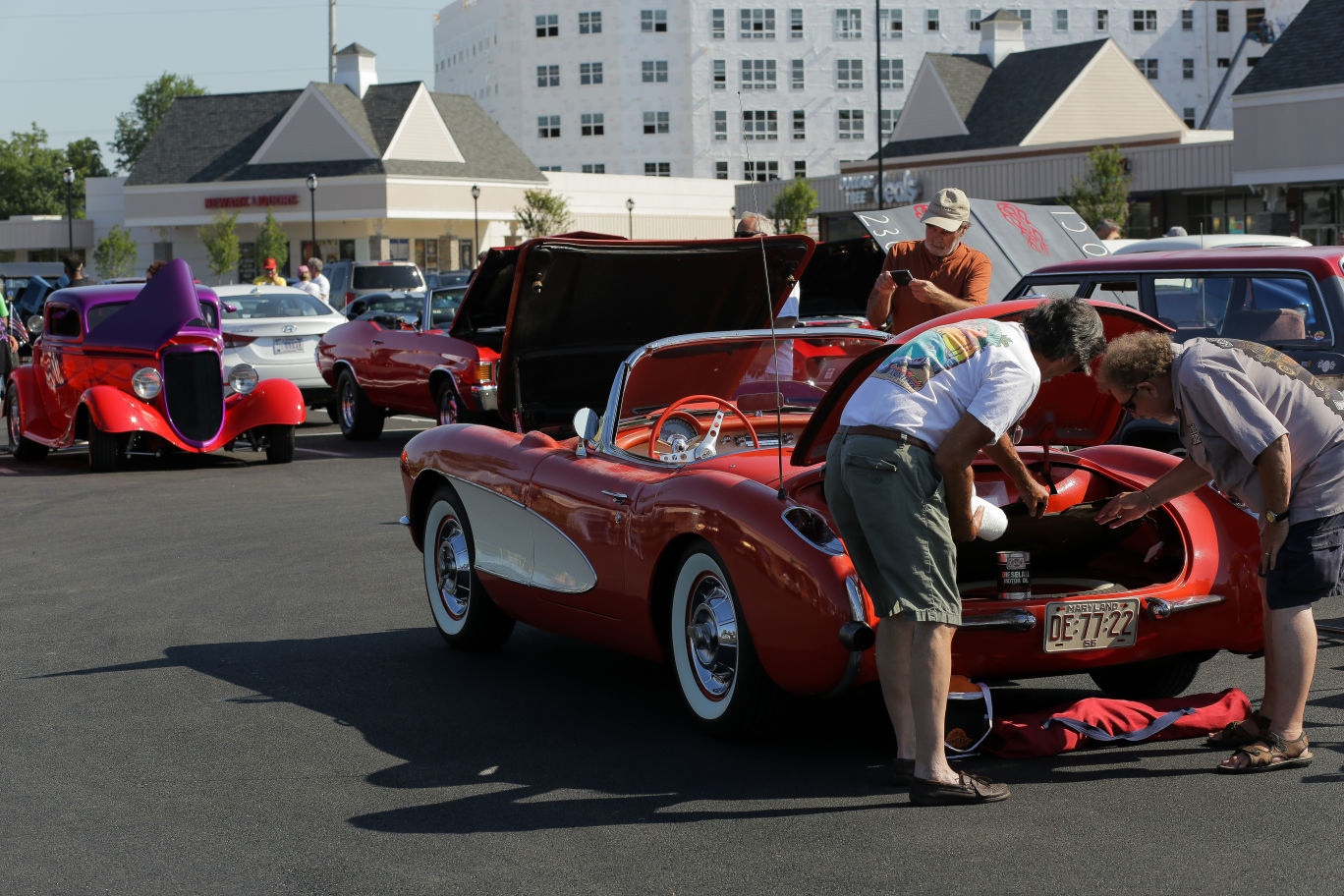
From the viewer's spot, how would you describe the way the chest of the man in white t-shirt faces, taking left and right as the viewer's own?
facing away from the viewer and to the right of the viewer

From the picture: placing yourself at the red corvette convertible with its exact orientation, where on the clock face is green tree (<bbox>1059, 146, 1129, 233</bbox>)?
The green tree is roughly at 2 o'clock from the red corvette convertible.

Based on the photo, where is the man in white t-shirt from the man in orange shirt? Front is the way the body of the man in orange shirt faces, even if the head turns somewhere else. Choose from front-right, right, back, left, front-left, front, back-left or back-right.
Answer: front-left

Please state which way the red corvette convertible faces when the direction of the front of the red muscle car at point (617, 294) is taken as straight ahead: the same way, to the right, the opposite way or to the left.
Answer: the opposite way

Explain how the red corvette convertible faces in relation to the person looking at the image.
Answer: facing away from the viewer and to the left of the viewer

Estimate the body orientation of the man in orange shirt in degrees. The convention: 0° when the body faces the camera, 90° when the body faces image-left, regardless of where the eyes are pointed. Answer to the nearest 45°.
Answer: approximately 45°

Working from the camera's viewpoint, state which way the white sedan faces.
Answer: facing away from the viewer and to the left of the viewer

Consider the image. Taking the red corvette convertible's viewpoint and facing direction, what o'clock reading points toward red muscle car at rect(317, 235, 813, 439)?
The red muscle car is roughly at 1 o'clock from the red corvette convertible.

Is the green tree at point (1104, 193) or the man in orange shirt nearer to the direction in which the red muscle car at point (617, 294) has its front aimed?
the man in orange shirt

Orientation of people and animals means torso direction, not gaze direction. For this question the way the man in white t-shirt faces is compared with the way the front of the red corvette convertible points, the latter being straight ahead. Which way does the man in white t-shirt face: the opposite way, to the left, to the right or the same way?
to the right

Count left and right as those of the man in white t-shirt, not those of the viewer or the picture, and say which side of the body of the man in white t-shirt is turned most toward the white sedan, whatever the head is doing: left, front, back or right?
left
